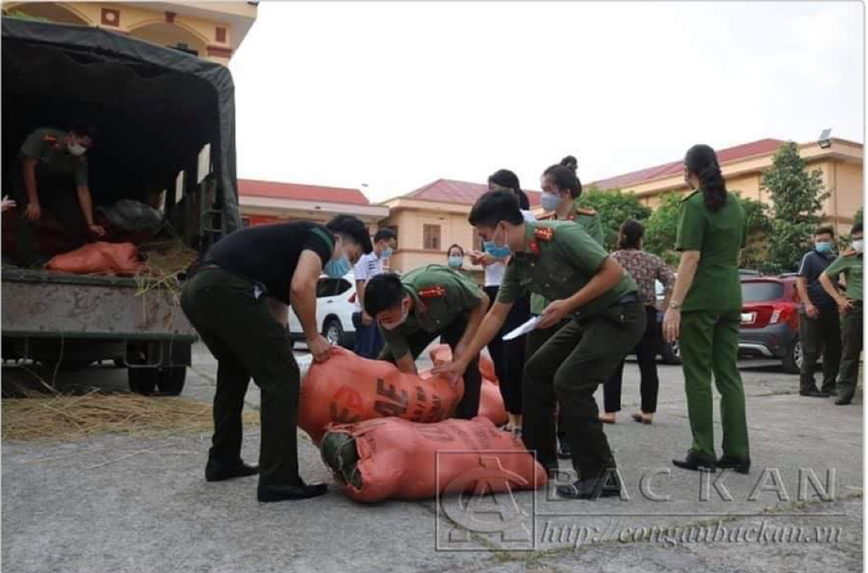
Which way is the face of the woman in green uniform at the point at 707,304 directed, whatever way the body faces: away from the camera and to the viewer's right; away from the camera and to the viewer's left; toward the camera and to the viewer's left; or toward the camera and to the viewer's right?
away from the camera and to the viewer's left

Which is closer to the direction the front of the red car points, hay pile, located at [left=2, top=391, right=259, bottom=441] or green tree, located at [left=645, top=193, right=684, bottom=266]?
the green tree

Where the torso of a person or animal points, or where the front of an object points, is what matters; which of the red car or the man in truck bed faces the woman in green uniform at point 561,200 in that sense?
the man in truck bed

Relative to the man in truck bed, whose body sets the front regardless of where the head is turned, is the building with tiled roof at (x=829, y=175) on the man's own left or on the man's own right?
on the man's own left

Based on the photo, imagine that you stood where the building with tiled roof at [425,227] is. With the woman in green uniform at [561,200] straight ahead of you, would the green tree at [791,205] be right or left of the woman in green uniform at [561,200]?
left

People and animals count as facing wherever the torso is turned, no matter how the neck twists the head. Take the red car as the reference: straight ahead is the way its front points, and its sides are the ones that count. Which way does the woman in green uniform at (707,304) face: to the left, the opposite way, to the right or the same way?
to the left

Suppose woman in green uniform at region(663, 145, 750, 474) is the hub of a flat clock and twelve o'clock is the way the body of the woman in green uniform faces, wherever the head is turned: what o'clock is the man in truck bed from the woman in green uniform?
The man in truck bed is roughly at 11 o'clock from the woman in green uniform.

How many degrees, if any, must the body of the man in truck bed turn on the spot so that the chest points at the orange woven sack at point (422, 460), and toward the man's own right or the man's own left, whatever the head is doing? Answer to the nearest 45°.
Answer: approximately 45° to the man's own right

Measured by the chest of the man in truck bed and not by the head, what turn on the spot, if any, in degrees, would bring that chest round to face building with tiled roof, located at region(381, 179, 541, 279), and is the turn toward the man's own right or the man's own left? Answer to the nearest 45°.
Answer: approximately 90° to the man's own left

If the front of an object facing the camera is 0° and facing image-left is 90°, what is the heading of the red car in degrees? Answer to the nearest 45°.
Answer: approximately 225°

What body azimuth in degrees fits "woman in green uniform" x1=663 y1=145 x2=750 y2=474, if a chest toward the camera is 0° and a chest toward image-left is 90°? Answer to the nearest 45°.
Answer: approximately 135°
